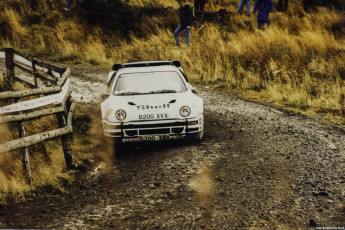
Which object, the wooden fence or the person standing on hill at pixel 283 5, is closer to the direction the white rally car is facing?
the wooden fence

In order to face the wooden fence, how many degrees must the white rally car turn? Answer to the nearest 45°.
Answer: approximately 45° to its right

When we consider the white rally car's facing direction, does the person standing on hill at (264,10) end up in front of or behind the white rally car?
behind

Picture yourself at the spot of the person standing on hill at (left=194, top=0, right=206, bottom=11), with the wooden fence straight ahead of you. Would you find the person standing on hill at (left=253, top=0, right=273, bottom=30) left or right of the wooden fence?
left

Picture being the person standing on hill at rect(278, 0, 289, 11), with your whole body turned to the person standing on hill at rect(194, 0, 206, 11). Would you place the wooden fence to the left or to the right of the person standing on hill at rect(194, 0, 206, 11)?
left

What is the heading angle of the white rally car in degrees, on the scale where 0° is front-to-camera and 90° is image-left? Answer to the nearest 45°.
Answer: approximately 0°

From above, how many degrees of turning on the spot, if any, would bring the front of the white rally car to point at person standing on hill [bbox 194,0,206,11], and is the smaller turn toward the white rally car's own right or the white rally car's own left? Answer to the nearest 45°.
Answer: approximately 180°

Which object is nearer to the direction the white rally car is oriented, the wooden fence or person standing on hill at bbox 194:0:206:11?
the wooden fence
